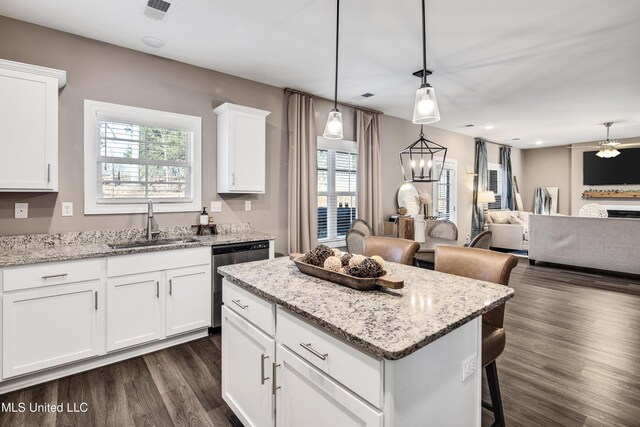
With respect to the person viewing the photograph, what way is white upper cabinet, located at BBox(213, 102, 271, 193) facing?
facing the viewer and to the right of the viewer

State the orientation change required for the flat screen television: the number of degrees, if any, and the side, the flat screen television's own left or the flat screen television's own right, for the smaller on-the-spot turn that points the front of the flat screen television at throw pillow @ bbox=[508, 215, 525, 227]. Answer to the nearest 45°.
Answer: approximately 45° to the flat screen television's own right

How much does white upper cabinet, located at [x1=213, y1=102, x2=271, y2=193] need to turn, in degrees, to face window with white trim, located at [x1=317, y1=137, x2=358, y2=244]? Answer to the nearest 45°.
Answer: approximately 90° to its left

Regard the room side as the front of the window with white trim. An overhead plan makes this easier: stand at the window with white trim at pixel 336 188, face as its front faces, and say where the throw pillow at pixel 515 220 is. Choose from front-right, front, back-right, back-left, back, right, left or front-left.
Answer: left

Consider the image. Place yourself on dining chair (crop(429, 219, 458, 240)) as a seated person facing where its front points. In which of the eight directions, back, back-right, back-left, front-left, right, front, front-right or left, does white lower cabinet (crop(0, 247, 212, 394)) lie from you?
front

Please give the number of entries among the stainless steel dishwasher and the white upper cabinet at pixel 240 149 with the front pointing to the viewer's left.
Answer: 0

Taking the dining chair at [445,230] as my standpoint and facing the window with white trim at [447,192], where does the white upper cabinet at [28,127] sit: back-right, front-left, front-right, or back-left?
back-left

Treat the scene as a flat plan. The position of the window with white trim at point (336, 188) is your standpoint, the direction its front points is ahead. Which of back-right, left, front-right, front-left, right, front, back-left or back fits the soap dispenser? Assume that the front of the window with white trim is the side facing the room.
right

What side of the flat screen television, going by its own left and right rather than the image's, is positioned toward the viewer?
front

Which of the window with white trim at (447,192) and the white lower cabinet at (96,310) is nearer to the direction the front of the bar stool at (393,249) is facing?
the white lower cabinet

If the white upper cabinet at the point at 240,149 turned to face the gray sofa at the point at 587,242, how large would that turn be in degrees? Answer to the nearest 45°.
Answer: approximately 45° to its left
